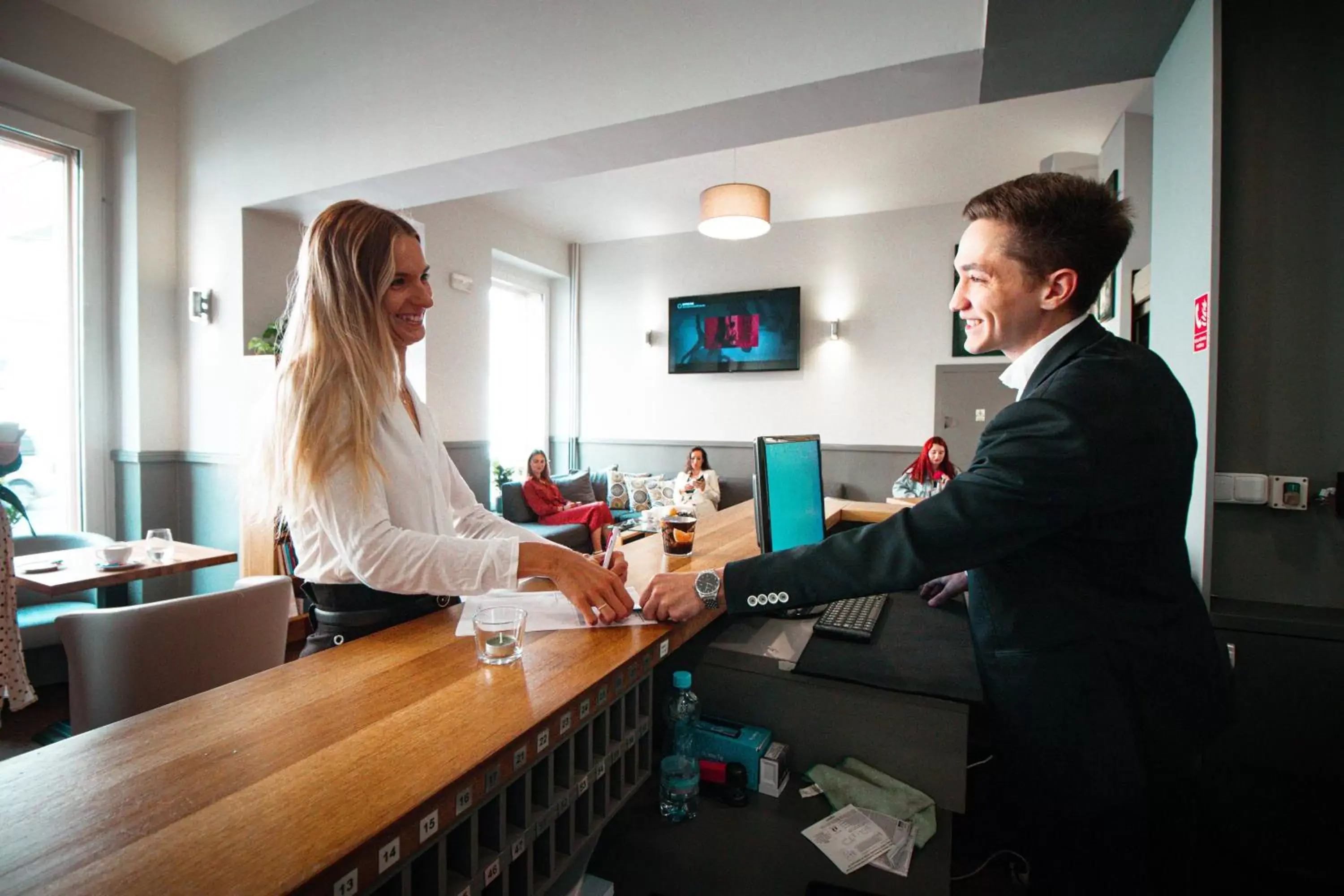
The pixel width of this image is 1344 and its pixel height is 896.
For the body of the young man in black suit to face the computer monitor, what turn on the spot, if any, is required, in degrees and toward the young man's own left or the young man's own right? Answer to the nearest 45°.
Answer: approximately 45° to the young man's own right

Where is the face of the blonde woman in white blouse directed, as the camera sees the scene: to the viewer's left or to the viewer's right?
to the viewer's right

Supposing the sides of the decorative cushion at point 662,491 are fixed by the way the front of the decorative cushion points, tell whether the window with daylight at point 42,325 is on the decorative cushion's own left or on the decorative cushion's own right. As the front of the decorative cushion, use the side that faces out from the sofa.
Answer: on the decorative cushion's own right

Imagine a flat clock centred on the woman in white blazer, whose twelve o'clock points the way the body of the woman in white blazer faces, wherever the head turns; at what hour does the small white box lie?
The small white box is roughly at 12 o'clock from the woman in white blazer.

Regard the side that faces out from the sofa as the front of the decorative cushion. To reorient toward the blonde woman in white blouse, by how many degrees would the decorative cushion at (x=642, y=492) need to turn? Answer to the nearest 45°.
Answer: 0° — it already faces them

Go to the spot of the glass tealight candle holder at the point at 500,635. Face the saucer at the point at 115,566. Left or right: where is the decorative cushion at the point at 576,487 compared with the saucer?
right

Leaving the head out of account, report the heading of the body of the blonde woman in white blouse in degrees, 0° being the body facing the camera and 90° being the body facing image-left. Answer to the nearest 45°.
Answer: approximately 270°
